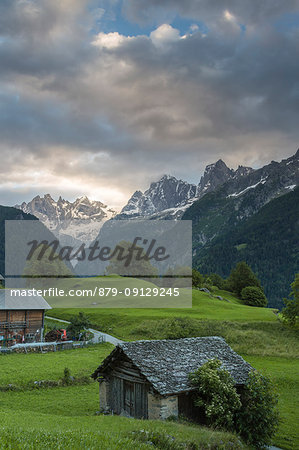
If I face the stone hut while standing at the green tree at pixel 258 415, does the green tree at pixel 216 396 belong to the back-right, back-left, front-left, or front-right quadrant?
front-left

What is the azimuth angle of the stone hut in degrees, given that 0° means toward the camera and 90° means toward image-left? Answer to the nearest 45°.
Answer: approximately 45°
